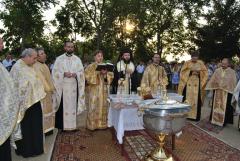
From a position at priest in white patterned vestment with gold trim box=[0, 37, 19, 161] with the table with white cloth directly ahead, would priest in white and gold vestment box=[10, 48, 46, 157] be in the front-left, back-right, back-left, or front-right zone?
front-left

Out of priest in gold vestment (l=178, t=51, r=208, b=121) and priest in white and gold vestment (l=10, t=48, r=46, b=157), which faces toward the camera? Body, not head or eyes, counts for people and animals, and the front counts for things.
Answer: priest in gold vestment (l=178, t=51, r=208, b=121)

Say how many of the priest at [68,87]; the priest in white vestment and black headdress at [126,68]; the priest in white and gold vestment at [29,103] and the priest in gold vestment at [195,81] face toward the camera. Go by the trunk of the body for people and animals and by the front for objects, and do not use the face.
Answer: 3

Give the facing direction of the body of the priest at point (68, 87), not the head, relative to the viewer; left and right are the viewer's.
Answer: facing the viewer

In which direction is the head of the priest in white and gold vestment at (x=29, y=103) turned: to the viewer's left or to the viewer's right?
to the viewer's right

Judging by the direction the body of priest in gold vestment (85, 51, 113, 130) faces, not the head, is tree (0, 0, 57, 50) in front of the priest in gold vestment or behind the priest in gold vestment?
behind

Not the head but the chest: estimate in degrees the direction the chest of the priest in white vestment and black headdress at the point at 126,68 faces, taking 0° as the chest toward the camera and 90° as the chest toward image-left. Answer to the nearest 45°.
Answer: approximately 0°

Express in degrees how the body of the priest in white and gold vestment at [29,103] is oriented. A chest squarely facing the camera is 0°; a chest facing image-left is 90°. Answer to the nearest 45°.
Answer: approximately 270°

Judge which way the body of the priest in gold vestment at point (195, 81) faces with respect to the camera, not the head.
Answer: toward the camera
